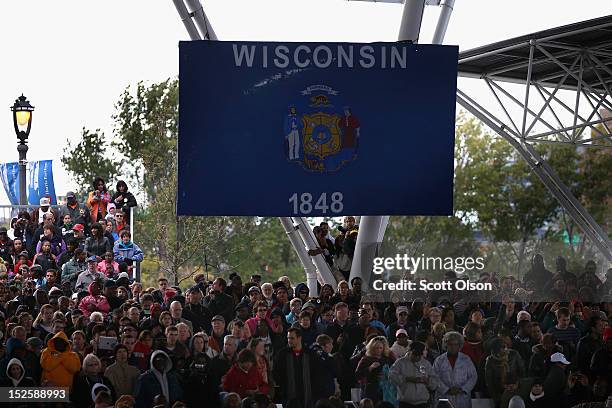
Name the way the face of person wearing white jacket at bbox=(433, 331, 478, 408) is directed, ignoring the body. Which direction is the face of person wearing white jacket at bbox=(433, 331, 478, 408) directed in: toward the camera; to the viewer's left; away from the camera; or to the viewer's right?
toward the camera

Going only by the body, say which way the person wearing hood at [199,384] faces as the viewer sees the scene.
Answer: toward the camera

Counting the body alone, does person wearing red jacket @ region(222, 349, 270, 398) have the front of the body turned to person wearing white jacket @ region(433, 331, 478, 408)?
no

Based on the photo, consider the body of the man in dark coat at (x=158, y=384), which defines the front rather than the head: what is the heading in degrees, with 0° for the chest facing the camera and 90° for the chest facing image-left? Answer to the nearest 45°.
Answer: approximately 0°

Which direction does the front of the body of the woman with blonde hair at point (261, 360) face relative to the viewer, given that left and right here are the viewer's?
facing the viewer and to the right of the viewer

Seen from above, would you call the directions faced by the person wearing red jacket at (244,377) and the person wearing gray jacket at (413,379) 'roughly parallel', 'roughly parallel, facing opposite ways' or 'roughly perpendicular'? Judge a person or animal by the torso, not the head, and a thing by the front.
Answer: roughly parallel

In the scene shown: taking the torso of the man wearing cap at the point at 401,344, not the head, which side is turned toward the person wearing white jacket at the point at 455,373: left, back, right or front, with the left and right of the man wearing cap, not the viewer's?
left

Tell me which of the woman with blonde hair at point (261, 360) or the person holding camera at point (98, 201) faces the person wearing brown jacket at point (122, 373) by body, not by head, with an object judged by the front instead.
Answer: the person holding camera

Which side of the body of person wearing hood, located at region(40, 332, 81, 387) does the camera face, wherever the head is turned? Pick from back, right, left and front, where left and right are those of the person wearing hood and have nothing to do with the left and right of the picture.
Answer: front

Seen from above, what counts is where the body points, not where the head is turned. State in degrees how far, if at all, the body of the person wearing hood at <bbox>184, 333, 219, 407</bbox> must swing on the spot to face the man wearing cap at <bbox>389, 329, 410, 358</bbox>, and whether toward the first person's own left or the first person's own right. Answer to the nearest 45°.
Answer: approximately 90° to the first person's own left

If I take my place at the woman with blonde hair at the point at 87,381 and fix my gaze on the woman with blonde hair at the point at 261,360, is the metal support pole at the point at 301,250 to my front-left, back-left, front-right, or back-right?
front-left

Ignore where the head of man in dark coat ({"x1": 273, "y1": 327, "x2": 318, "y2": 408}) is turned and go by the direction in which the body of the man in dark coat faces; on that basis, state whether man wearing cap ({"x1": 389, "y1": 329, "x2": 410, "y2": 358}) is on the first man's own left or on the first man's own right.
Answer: on the first man's own left

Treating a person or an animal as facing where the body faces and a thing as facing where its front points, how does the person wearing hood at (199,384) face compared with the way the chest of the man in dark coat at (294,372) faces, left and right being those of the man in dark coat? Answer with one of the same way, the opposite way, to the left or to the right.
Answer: the same way

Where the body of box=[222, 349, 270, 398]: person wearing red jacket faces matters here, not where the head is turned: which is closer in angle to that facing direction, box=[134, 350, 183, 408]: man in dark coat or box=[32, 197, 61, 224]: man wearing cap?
the man in dark coat

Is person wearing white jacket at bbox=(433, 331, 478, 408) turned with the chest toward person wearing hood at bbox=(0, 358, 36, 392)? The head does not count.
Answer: no

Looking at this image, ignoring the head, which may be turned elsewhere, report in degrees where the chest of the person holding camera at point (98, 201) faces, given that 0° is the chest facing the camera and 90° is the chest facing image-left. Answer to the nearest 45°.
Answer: approximately 0°

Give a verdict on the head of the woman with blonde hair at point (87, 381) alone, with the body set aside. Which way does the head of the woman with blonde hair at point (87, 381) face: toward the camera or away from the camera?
toward the camera
